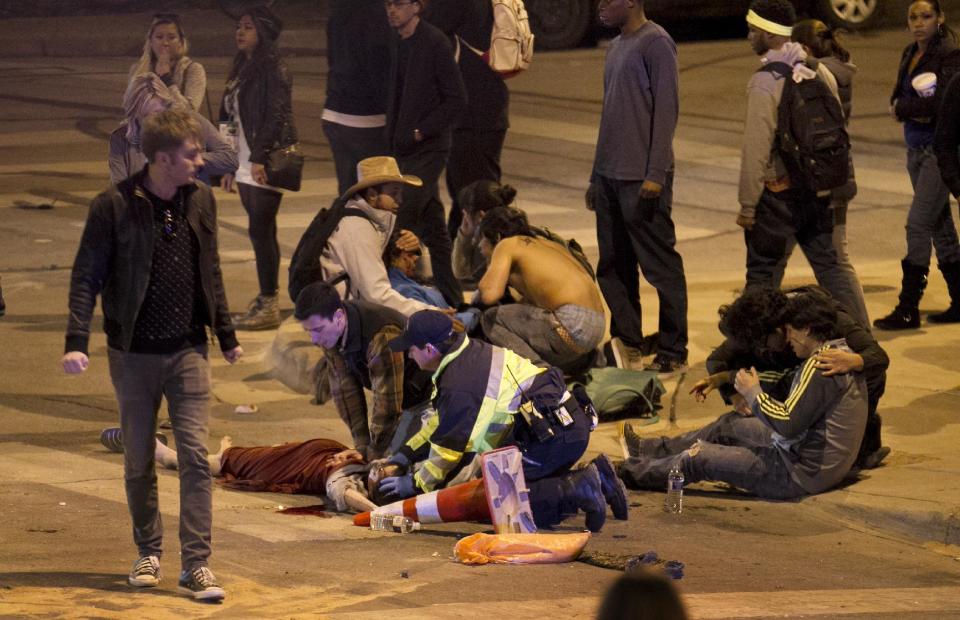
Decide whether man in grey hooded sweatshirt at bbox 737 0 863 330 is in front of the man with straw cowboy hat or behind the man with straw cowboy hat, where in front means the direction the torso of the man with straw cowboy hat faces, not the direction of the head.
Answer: in front

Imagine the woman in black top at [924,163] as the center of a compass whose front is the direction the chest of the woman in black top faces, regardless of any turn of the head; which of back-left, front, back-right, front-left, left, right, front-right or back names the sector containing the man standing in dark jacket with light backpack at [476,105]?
front-right

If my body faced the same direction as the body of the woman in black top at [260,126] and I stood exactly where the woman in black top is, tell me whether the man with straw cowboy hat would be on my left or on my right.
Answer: on my left

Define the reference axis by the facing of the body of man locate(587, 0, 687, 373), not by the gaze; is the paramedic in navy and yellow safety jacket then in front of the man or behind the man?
in front

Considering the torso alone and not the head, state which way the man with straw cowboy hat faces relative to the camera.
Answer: to the viewer's right

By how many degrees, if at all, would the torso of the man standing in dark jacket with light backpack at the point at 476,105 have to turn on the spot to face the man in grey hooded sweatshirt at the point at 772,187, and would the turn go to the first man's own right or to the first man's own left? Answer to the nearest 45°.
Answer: approximately 135° to the first man's own left

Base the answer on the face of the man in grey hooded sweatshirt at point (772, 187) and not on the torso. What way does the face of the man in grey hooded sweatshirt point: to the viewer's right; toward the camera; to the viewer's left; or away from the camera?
to the viewer's left
